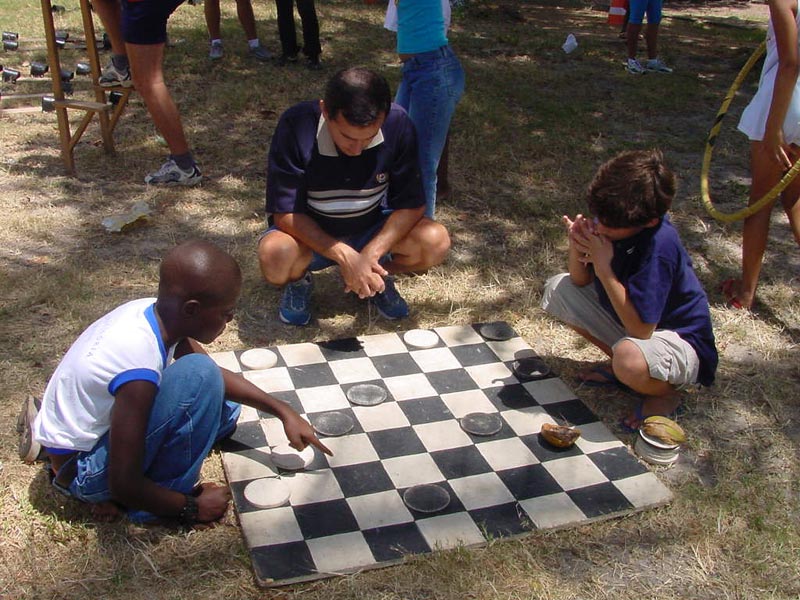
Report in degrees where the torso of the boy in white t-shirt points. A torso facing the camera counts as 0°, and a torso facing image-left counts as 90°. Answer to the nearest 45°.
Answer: approximately 270°

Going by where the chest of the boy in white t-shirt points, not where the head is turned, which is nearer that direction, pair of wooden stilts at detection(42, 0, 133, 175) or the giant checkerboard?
the giant checkerboard

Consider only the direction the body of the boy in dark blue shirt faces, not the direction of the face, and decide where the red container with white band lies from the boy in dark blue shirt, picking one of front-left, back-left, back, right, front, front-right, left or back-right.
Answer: back-right

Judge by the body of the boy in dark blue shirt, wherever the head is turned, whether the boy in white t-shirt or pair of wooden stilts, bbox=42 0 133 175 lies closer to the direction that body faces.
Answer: the boy in white t-shirt

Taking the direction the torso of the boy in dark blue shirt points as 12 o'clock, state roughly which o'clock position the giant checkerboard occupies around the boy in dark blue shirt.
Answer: The giant checkerboard is roughly at 12 o'clock from the boy in dark blue shirt.

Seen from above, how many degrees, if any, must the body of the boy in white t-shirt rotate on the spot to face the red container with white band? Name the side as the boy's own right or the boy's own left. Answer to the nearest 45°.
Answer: approximately 45° to the boy's own left

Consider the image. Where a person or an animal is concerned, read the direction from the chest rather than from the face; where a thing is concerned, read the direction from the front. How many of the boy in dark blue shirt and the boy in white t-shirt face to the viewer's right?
1

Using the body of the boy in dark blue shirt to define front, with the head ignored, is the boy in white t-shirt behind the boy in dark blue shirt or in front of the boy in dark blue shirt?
in front

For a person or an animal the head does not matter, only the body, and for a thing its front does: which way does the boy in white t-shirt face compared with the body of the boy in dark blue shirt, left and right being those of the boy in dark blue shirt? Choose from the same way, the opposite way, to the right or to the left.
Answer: the opposite way

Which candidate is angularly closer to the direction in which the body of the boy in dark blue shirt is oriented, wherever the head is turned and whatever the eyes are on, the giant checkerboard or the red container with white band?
the giant checkerboard

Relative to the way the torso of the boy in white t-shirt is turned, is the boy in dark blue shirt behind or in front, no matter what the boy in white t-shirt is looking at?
in front
